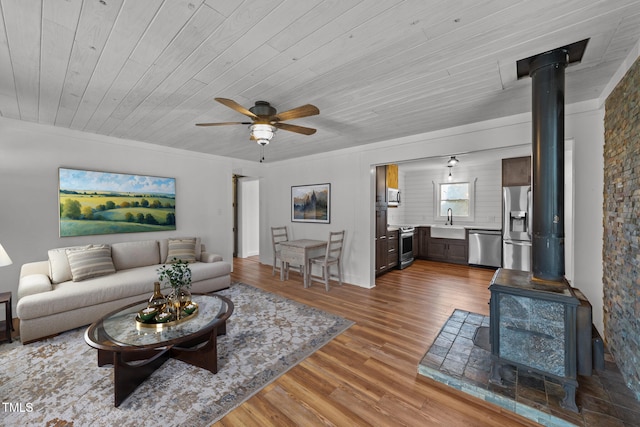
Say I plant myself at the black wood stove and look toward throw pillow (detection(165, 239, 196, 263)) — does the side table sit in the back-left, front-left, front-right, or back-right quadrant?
front-left

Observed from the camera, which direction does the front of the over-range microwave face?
facing the viewer and to the right of the viewer

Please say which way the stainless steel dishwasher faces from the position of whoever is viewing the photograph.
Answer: facing the viewer

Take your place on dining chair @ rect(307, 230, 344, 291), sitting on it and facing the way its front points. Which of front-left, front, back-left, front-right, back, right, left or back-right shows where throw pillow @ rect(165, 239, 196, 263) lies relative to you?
front-left

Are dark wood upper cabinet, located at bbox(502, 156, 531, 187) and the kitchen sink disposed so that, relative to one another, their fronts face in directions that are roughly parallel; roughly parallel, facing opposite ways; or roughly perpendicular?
roughly parallel

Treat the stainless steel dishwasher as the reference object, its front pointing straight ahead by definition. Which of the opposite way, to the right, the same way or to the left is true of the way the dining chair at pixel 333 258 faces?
to the right

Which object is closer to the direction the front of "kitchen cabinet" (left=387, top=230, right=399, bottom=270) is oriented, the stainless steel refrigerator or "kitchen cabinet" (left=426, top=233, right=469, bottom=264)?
the stainless steel refrigerator

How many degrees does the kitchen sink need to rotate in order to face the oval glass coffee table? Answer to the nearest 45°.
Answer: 0° — it already faces it

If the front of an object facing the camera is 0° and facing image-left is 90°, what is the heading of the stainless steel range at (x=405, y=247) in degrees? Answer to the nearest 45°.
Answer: approximately 315°

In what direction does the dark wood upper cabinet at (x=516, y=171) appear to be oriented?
toward the camera

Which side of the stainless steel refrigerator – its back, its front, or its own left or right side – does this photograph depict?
front

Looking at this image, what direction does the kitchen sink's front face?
toward the camera

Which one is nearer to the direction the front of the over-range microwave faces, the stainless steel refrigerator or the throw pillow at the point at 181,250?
the stainless steel refrigerator

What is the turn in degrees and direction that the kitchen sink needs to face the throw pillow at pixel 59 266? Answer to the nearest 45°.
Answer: approximately 45° to its right

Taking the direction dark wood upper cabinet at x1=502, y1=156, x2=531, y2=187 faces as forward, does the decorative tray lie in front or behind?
in front

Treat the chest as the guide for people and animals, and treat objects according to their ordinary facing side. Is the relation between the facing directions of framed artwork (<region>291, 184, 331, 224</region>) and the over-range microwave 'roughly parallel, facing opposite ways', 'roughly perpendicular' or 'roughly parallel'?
roughly perpendicular
